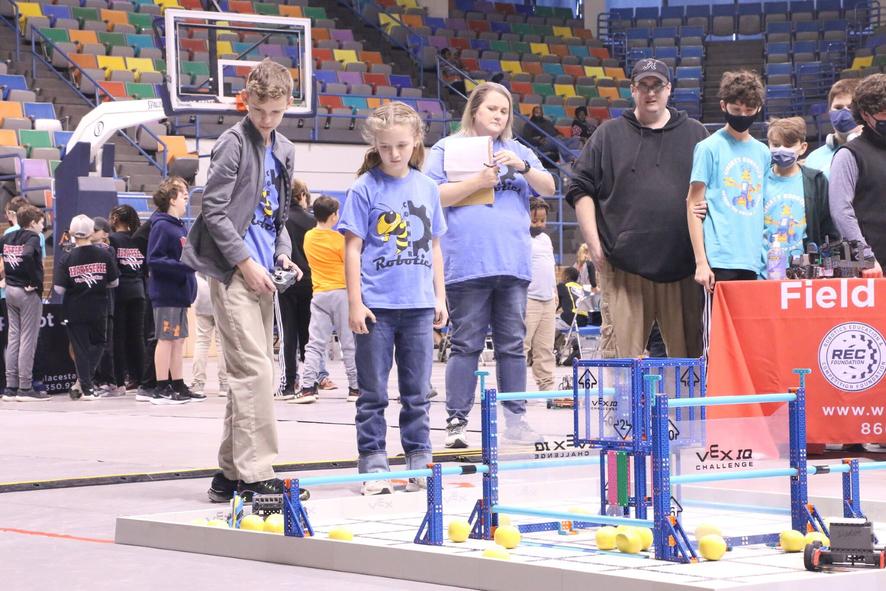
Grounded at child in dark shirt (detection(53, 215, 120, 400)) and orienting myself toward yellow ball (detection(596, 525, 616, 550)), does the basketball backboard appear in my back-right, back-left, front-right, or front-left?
back-left

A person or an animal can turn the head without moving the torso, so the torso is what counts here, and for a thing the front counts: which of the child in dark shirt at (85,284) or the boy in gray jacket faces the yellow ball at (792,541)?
the boy in gray jacket

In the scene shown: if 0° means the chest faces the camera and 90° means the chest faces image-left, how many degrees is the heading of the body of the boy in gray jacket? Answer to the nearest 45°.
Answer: approximately 315°

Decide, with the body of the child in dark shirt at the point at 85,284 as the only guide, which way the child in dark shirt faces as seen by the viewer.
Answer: away from the camera

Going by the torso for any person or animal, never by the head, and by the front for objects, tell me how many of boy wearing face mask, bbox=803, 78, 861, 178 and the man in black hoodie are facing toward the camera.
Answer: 2

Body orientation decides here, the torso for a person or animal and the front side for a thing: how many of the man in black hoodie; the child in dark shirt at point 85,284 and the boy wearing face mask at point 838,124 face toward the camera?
2

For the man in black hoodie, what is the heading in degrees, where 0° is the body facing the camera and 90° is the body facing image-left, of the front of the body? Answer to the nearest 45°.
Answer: approximately 0°

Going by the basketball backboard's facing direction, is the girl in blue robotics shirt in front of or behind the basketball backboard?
in front

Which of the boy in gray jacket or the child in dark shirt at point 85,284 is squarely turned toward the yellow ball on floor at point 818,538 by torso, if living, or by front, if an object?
the boy in gray jacket

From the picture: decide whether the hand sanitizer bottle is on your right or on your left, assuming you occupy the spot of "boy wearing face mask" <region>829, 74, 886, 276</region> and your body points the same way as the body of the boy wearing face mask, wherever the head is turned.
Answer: on your right

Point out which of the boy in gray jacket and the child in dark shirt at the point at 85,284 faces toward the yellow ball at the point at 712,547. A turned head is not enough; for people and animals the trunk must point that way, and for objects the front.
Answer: the boy in gray jacket
